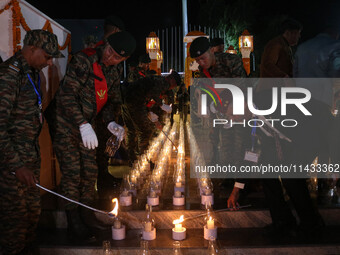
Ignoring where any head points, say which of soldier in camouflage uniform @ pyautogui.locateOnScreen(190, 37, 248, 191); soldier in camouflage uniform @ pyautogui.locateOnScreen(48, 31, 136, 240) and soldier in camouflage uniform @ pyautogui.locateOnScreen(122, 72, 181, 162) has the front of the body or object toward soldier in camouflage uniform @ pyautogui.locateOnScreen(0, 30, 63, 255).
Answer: soldier in camouflage uniform @ pyautogui.locateOnScreen(190, 37, 248, 191)

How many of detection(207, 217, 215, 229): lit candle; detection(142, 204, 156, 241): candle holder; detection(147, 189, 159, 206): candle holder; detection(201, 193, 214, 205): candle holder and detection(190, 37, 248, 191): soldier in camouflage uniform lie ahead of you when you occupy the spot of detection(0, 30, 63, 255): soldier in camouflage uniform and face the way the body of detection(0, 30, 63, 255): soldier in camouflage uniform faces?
5

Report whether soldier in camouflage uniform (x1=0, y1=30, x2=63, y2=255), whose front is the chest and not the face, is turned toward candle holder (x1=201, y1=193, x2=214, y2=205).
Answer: yes

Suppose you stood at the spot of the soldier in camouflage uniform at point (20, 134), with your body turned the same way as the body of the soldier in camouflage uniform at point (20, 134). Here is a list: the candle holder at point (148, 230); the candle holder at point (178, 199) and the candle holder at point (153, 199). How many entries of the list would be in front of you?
3

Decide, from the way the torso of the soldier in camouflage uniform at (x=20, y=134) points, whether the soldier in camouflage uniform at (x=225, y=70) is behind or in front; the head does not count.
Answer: in front

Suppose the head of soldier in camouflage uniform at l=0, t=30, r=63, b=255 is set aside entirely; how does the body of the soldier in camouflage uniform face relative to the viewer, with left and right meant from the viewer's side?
facing to the right of the viewer

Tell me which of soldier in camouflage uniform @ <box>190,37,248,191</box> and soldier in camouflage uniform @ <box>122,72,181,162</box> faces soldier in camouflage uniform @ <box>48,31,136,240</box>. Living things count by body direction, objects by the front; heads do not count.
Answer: soldier in camouflage uniform @ <box>190,37,248,191</box>

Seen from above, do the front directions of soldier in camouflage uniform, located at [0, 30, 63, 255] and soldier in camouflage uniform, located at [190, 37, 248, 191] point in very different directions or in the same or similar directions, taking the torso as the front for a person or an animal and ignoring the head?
very different directions

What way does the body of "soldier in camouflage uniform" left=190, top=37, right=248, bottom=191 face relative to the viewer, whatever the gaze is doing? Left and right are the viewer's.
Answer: facing the viewer and to the left of the viewer
